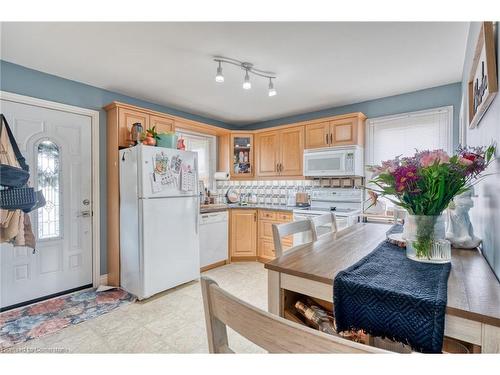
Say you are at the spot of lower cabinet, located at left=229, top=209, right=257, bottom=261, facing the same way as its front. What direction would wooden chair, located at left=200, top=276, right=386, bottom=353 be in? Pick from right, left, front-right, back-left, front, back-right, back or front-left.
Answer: front

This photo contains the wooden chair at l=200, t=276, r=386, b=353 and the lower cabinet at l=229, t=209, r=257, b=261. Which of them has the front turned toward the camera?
the lower cabinet

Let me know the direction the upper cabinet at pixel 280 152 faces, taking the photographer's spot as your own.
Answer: facing the viewer and to the left of the viewer

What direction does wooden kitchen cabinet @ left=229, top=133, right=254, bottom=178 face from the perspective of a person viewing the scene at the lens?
facing the viewer

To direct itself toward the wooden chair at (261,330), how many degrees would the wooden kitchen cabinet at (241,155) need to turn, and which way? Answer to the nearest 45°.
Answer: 0° — it already faces it

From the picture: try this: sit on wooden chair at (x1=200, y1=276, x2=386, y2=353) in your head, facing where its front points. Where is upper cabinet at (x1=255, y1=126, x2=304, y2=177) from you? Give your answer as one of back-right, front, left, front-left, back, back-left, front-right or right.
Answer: front-left

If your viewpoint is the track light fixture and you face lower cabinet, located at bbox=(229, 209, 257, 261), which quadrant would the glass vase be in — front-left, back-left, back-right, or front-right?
back-right

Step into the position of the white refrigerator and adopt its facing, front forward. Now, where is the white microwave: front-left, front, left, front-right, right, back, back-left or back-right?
front-left

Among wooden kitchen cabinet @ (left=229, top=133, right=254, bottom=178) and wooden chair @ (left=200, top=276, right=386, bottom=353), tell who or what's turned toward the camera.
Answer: the wooden kitchen cabinet

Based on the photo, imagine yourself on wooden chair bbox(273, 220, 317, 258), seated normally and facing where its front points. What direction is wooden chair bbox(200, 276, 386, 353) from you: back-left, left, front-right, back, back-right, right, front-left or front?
front-right

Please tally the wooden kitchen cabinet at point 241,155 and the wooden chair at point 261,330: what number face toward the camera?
1

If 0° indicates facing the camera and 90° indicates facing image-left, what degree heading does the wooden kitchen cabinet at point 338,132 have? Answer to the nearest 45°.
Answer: approximately 45°

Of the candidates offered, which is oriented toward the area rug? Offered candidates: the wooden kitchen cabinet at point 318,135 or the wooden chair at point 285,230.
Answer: the wooden kitchen cabinet

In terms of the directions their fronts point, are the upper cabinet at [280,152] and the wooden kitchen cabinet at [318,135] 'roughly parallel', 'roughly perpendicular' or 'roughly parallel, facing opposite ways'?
roughly parallel

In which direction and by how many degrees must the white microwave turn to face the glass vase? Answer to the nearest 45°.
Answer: approximately 45° to its left
